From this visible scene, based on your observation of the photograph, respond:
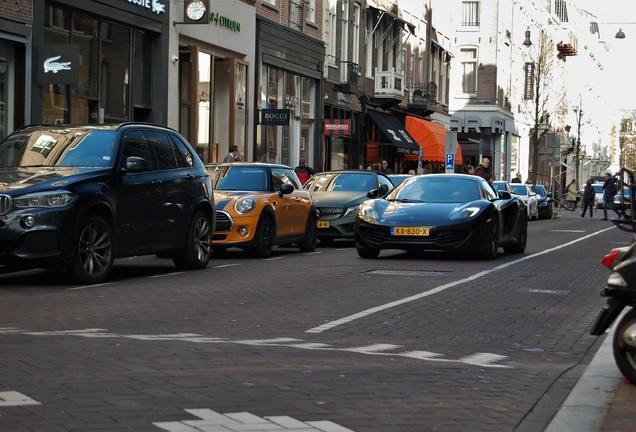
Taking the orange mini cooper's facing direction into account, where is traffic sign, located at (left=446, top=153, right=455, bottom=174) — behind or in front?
behind

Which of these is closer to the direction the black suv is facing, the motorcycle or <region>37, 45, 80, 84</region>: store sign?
the motorcycle

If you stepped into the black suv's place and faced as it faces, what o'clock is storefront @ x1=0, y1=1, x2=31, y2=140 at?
The storefront is roughly at 4 o'clock from the black suv.

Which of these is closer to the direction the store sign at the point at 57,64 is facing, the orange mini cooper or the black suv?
the black suv

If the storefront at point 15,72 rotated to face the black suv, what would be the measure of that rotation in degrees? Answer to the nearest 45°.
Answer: approximately 45° to its right

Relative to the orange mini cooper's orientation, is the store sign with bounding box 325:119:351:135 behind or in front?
behind

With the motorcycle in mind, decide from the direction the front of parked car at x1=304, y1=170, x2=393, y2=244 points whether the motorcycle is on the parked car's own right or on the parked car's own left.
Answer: on the parked car's own left

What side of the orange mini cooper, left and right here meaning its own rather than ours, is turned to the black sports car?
left

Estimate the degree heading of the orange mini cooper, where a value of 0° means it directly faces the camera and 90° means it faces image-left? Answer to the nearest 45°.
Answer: approximately 45°
